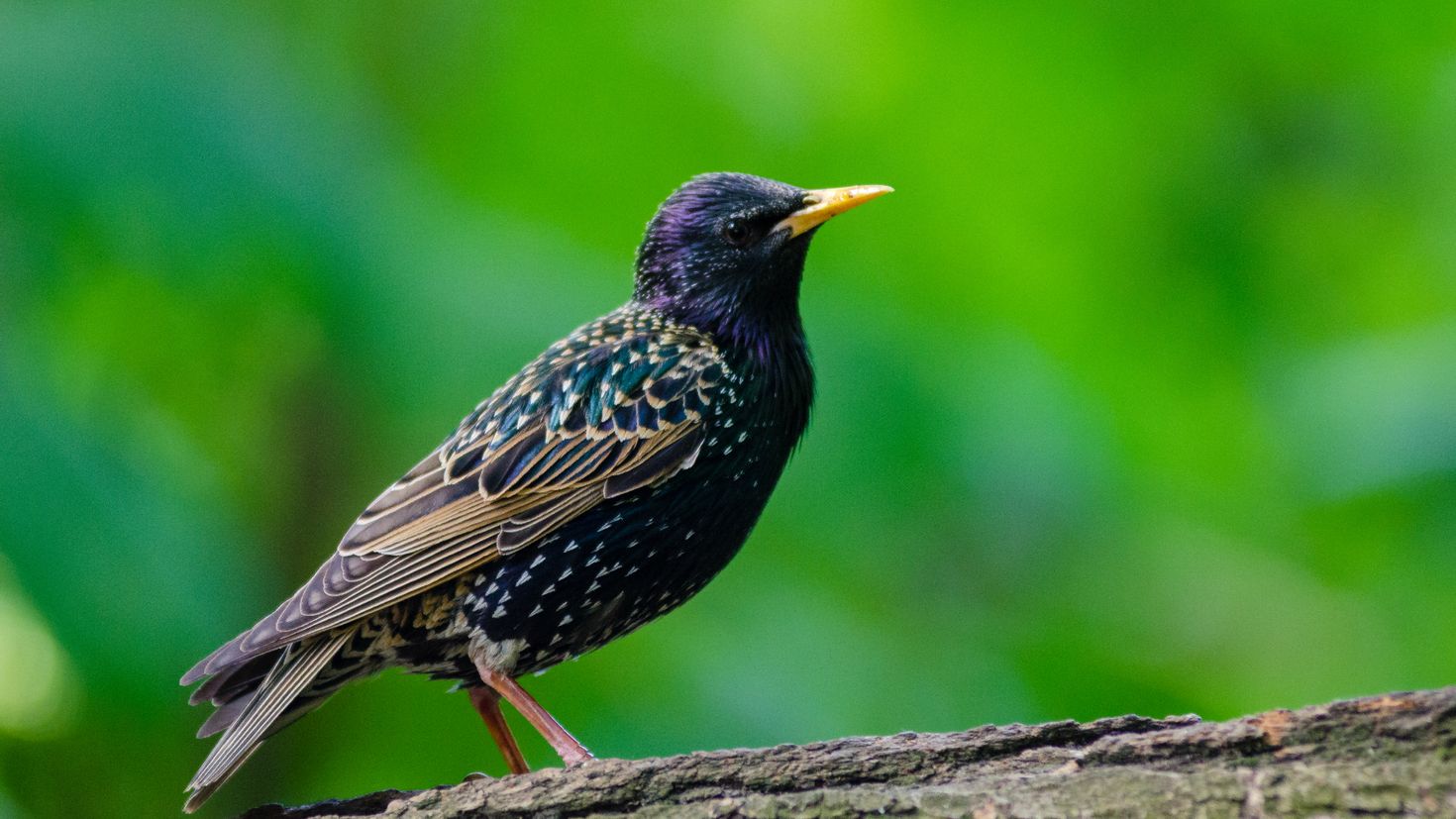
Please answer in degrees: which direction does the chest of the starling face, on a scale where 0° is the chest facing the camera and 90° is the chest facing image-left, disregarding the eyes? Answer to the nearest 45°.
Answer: approximately 270°
